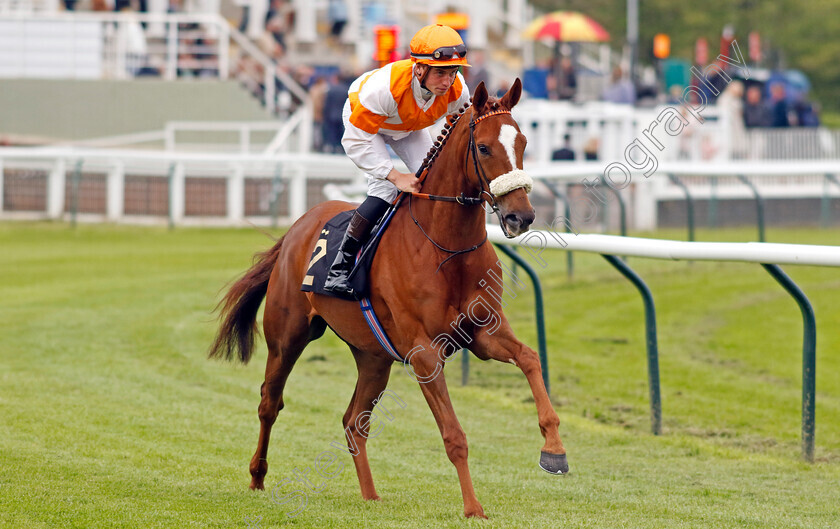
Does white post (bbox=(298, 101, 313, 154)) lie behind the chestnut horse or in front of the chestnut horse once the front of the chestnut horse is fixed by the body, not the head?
behind

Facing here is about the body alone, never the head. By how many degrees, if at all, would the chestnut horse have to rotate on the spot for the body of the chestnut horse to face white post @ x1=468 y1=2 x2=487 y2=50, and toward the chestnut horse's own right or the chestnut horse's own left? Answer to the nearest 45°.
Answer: approximately 135° to the chestnut horse's own left

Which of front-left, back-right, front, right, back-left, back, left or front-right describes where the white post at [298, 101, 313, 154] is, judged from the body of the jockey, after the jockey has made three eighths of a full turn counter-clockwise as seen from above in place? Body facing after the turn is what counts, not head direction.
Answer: front

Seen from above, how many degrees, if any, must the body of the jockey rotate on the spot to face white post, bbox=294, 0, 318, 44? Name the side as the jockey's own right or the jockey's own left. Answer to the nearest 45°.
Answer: approximately 135° to the jockey's own left

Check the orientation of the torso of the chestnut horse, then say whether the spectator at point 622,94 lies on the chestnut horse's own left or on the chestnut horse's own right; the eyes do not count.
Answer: on the chestnut horse's own left

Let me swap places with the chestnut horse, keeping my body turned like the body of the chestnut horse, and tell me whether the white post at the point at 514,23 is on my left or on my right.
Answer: on my left

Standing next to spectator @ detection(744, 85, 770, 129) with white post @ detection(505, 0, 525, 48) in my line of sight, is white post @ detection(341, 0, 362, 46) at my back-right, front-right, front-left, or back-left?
front-left

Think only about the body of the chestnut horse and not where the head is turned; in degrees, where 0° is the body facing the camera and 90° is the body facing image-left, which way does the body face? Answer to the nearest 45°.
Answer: approximately 315°

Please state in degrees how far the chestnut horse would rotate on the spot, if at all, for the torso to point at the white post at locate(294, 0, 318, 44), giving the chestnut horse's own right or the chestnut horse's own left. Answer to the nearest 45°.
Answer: approximately 135° to the chestnut horse's own left

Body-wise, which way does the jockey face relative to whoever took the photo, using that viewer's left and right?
facing the viewer and to the right of the viewer

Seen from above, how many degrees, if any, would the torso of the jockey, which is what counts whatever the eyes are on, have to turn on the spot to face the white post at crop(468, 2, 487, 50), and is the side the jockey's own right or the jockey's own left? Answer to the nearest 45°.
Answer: approximately 135° to the jockey's own left

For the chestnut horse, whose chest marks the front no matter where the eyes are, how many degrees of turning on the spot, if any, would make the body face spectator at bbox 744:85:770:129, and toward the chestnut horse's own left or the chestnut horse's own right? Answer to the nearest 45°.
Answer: approximately 135° to the chestnut horse's own left

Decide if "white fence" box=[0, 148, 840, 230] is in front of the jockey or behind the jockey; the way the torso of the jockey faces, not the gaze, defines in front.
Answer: behind

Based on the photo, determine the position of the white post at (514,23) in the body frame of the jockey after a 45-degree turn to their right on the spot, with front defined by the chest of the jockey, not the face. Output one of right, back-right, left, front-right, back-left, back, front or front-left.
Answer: back

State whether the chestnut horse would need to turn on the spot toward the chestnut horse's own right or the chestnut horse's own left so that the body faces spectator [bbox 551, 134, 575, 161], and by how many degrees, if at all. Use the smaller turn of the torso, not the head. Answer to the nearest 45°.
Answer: approximately 135° to the chestnut horse's own left

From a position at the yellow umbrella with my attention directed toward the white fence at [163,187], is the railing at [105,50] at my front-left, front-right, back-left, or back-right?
front-right
